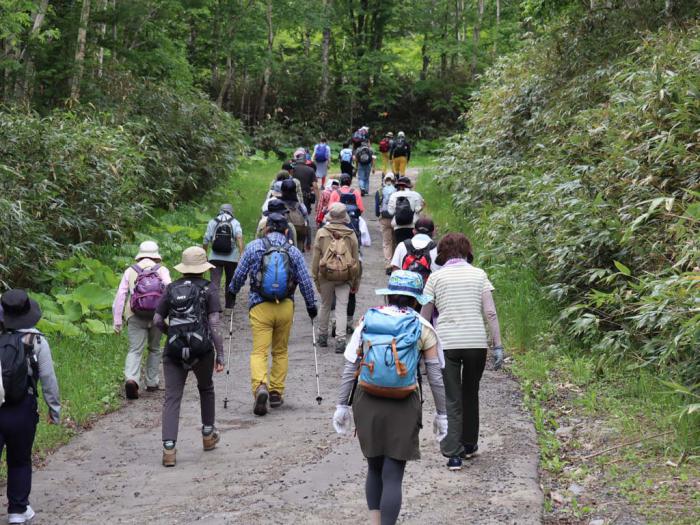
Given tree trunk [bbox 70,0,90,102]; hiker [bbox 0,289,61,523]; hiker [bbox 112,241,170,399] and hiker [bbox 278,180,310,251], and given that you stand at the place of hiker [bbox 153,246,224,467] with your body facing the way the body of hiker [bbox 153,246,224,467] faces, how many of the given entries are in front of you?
3

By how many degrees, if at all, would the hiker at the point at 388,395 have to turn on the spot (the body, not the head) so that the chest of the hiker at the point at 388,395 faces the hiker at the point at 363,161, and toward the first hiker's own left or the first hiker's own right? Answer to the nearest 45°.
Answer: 0° — they already face them

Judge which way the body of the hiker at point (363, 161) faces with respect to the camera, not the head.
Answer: away from the camera

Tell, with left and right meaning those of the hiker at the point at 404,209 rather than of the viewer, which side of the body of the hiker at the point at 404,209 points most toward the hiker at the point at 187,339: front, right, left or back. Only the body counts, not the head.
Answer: back

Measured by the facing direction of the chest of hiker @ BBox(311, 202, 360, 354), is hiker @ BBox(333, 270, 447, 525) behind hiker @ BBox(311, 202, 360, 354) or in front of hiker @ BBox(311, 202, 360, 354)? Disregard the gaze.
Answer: behind

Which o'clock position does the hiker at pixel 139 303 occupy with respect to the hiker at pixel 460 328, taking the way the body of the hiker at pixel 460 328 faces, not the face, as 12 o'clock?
the hiker at pixel 139 303 is roughly at 10 o'clock from the hiker at pixel 460 328.

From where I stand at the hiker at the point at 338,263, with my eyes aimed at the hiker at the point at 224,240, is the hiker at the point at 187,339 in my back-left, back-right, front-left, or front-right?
back-left

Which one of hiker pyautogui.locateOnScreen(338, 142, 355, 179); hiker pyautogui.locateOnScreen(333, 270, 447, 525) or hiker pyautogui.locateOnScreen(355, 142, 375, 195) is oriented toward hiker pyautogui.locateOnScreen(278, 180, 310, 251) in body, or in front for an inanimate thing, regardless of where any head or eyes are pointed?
hiker pyautogui.locateOnScreen(333, 270, 447, 525)

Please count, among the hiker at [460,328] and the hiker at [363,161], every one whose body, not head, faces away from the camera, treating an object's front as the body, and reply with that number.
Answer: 2

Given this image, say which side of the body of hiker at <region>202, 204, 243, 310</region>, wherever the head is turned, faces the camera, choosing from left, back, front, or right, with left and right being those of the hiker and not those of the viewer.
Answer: back

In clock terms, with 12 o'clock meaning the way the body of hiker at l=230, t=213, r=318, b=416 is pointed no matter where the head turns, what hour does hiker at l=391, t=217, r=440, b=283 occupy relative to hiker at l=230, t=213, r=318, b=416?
hiker at l=391, t=217, r=440, b=283 is roughly at 2 o'clock from hiker at l=230, t=213, r=318, b=416.

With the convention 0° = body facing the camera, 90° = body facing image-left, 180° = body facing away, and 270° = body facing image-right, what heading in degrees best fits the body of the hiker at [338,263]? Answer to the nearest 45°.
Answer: approximately 180°

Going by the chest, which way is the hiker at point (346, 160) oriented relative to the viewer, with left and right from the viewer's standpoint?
facing away from the viewer

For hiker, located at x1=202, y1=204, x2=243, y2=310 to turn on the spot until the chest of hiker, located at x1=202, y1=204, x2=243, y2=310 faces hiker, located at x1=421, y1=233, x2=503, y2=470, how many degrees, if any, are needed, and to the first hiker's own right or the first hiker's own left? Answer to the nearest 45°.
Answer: approximately 180°

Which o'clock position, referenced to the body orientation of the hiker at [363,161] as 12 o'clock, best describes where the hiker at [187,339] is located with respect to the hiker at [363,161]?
the hiker at [187,339] is roughly at 6 o'clock from the hiker at [363,161].

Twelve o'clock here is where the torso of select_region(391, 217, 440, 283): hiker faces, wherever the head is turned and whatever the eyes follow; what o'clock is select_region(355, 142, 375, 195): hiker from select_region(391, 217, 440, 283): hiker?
select_region(355, 142, 375, 195): hiker is roughly at 12 o'clock from select_region(391, 217, 440, 283): hiker.

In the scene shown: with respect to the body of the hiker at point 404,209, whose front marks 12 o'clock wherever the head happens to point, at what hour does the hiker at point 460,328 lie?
the hiker at point 460,328 is roughly at 6 o'clock from the hiker at point 404,209.
